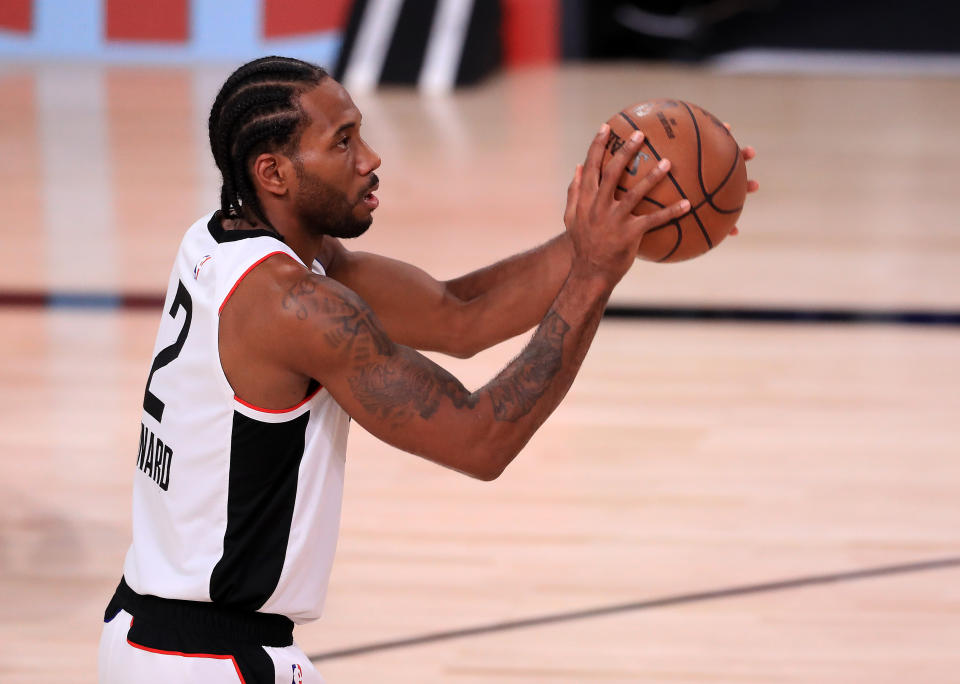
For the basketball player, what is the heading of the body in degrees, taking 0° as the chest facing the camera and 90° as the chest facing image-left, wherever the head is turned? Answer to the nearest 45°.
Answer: approximately 270°

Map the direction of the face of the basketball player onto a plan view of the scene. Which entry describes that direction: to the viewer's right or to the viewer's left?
to the viewer's right

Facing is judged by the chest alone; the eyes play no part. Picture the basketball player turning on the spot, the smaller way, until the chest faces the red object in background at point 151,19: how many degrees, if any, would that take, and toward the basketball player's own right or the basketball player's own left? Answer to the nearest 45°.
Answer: approximately 90° to the basketball player's own left

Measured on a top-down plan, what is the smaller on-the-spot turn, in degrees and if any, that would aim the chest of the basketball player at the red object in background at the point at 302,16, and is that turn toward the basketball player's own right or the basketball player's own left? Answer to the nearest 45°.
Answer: approximately 90° to the basketball player's own left

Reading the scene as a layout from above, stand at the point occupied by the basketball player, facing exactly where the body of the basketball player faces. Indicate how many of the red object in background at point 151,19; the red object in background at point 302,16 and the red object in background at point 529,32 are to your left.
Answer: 3

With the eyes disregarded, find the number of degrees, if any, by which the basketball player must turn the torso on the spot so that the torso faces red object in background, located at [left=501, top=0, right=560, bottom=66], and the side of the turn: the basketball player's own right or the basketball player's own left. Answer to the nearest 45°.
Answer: approximately 90° to the basketball player's own left

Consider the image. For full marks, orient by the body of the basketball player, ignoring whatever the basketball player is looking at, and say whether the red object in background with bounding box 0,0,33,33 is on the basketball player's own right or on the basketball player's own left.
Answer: on the basketball player's own left
